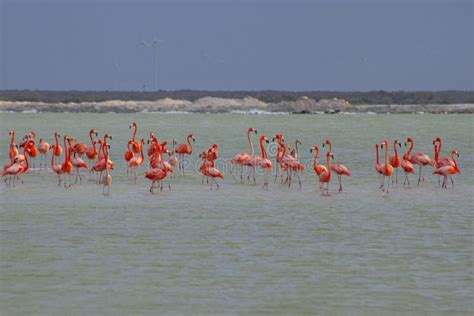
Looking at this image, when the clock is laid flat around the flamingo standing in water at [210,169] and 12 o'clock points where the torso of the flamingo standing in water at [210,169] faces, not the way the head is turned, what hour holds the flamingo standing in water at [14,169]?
the flamingo standing in water at [14,169] is roughly at 12 o'clock from the flamingo standing in water at [210,169].

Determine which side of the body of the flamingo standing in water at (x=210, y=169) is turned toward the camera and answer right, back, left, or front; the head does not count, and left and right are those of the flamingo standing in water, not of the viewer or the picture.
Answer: left
